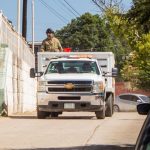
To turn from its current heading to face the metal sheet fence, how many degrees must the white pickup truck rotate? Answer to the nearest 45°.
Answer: approximately 135° to its right

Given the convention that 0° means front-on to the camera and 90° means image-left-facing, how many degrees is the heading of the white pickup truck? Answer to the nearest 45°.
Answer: approximately 0°
